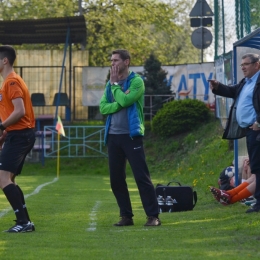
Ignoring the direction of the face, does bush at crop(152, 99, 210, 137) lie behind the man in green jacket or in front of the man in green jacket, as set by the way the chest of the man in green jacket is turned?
behind

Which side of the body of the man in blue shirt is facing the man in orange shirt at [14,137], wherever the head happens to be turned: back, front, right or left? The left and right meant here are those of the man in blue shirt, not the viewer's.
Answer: front

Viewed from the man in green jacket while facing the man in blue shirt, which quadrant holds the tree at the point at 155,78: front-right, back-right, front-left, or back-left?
front-left

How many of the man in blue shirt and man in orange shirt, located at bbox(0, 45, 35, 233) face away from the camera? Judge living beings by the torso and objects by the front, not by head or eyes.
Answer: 0

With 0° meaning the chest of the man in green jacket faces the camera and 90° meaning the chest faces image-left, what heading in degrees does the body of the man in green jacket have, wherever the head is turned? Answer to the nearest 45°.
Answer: approximately 45°

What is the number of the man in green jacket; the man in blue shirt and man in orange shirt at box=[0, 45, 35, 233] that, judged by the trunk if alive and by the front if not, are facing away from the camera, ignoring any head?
0

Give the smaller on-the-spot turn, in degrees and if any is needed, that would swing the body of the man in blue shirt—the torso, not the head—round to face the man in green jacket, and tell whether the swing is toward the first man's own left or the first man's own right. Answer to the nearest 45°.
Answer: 0° — they already face them

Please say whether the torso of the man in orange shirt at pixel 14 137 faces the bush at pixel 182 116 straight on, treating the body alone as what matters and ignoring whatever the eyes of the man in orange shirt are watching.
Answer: no

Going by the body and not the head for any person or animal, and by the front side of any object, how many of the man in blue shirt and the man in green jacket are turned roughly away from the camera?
0

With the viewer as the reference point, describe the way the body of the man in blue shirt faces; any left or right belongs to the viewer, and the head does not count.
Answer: facing the viewer and to the left of the viewer

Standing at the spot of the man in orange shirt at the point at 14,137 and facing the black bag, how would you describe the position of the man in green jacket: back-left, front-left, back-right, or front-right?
front-right
